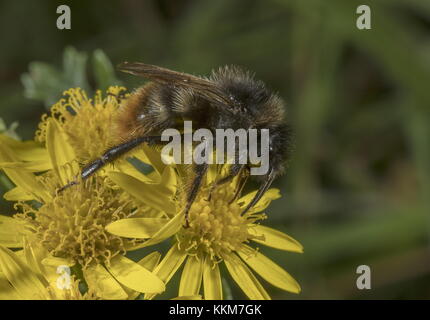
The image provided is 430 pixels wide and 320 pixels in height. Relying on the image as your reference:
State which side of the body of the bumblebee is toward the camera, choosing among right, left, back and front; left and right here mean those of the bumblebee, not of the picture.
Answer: right
